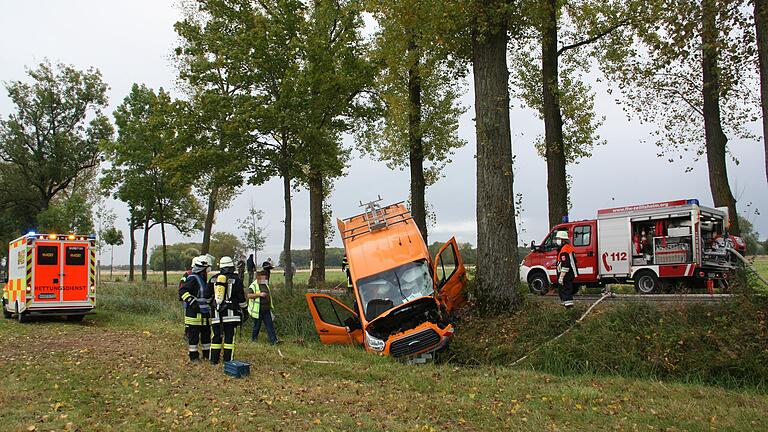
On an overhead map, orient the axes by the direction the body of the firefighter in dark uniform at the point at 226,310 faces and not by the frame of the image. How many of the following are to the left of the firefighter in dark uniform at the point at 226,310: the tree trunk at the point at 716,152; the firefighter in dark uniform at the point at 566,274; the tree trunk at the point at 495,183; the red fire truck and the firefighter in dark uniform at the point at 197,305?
1

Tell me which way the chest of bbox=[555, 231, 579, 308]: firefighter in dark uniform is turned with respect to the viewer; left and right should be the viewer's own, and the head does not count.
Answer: facing to the left of the viewer

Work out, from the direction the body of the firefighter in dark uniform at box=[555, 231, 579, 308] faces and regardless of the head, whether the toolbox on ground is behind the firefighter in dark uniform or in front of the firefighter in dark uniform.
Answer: in front

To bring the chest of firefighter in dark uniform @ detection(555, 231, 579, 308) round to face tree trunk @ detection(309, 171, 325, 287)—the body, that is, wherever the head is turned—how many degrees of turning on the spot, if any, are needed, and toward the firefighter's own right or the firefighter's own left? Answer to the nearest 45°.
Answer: approximately 45° to the firefighter's own right

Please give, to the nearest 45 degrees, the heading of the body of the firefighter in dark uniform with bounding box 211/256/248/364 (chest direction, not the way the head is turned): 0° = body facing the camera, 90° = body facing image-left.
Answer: approximately 225°

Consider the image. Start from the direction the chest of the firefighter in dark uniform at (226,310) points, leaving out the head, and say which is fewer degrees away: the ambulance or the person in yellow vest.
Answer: the person in yellow vest

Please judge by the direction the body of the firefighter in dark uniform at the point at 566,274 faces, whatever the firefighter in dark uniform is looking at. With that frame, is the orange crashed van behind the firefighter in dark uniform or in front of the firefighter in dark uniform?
in front

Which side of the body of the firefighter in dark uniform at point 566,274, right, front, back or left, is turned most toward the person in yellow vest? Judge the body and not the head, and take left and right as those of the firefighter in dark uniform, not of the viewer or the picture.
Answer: front
